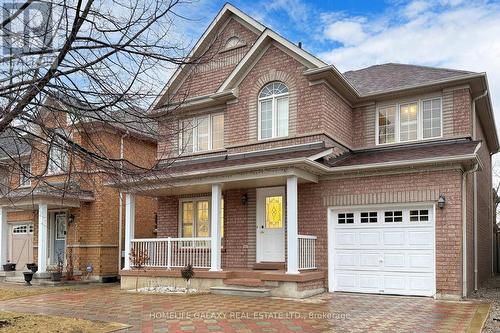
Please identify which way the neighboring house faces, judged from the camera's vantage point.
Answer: facing the viewer and to the left of the viewer

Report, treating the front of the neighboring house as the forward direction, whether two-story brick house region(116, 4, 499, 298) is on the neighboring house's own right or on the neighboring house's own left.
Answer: on the neighboring house's own left

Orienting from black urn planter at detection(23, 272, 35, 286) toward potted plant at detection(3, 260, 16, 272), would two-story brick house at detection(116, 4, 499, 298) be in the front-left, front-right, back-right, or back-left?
back-right
